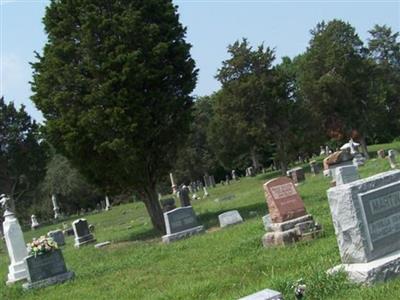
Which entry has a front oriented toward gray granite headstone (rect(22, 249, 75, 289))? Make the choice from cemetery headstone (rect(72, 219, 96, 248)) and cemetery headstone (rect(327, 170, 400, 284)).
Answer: cemetery headstone (rect(72, 219, 96, 248))

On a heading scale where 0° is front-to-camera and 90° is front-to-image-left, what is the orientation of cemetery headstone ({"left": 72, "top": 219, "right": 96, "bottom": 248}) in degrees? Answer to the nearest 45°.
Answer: approximately 0°

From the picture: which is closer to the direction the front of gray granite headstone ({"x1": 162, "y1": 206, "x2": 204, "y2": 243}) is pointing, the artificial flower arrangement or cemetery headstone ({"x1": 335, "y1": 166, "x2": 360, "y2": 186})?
the artificial flower arrangement

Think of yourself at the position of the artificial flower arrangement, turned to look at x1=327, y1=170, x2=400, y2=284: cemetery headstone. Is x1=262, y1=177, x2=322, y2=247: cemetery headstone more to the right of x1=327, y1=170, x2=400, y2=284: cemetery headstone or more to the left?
left

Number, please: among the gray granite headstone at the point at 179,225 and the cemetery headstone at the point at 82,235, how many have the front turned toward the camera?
2

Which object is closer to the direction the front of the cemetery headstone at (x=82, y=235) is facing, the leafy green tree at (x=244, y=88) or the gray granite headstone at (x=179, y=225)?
the gray granite headstone

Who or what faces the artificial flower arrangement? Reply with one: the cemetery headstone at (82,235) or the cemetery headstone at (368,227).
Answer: the cemetery headstone at (82,235)

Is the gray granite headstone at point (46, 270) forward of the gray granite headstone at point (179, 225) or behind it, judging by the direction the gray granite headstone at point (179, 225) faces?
forward

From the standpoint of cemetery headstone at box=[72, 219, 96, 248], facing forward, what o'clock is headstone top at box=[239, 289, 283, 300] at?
The headstone top is roughly at 12 o'clock from the cemetery headstone.
